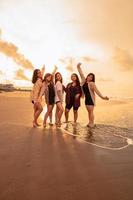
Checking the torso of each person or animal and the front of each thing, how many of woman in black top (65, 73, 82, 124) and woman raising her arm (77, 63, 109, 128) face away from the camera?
0

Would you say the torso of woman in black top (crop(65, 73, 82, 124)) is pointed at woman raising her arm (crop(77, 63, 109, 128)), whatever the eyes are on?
no

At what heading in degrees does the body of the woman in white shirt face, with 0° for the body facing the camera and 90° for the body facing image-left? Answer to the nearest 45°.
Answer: approximately 315°

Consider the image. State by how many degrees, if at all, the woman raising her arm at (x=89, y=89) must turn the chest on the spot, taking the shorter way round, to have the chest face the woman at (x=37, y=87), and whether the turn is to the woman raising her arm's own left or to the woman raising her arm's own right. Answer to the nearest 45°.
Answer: approximately 45° to the woman raising her arm's own right

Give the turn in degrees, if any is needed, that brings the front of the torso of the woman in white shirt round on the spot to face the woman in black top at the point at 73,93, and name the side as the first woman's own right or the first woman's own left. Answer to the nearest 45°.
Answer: approximately 90° to the first woman's own left

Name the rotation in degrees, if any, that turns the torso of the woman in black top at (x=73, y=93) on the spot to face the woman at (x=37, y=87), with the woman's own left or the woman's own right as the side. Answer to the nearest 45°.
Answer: approximately 45° to the woman's own right

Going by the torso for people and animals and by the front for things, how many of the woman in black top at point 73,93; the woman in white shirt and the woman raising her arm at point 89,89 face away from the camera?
0

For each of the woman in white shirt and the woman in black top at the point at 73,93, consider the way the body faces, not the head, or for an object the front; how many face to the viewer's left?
0

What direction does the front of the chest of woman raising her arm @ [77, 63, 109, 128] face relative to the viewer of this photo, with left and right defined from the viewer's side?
facing the viewer and to the left of the viewer

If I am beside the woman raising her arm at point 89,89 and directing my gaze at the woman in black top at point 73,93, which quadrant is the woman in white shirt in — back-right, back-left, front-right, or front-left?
front-left

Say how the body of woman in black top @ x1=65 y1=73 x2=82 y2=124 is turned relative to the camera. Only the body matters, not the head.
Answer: toward the camera
